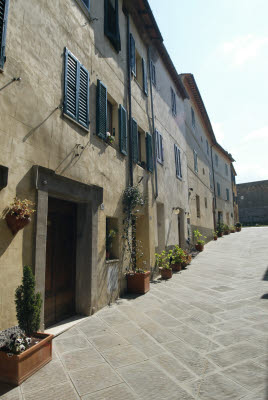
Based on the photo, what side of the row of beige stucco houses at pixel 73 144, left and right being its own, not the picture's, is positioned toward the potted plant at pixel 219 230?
left

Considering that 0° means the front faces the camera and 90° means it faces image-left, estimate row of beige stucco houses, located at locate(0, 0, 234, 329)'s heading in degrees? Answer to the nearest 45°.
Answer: approximately 315°

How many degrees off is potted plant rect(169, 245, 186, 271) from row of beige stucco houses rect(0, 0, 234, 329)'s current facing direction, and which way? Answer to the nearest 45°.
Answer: approximately 90° to its left
